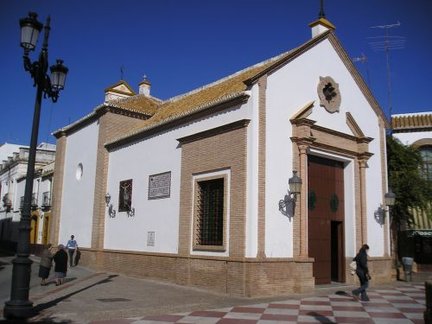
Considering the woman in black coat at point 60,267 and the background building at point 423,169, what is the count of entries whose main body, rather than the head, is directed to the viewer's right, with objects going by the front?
0

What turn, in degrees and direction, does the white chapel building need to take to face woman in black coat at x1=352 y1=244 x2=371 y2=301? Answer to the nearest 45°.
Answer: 0° — it already faces them

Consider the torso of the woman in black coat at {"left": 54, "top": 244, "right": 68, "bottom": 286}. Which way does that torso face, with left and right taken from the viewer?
facing away from the viewer

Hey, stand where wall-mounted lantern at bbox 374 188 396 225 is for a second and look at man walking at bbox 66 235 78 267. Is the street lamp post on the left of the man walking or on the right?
left

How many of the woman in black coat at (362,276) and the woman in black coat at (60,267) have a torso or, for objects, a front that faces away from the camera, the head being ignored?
1

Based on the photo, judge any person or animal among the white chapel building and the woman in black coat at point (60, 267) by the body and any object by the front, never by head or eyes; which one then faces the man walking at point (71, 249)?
the woman in black coat

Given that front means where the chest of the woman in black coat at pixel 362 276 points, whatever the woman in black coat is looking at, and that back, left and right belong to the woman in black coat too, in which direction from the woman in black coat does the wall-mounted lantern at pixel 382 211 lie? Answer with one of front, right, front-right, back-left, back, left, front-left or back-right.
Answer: left

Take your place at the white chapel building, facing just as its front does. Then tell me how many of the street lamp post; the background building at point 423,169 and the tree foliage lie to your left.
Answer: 2

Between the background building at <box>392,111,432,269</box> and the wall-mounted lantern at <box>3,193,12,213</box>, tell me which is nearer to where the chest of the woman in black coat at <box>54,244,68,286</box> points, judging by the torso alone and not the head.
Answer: the wall-mounted lantern

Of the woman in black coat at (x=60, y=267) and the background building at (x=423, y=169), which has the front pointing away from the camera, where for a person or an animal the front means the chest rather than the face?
the woman in black coat
